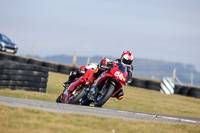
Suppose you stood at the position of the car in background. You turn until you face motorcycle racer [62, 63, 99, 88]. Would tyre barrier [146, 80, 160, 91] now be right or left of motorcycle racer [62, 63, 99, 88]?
left

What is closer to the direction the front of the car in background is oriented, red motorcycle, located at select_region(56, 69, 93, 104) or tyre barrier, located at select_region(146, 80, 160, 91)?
the tyre barrier

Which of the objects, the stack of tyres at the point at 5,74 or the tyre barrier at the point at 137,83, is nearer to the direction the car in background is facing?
the tyre barrier

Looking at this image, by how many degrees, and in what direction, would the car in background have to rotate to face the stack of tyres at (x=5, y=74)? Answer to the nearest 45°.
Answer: approximately 45° to its right

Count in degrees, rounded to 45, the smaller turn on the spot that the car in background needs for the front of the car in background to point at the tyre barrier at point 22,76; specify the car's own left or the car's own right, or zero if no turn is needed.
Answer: approximately 45° to the car's own right

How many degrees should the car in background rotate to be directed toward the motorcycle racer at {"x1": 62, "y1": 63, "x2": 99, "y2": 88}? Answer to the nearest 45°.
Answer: approximately 45° to its right

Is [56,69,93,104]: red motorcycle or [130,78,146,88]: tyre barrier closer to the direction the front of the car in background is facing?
the tyre barrier

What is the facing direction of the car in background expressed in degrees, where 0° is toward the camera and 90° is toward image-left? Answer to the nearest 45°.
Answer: approximately 315°
